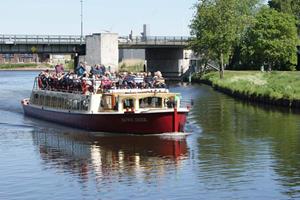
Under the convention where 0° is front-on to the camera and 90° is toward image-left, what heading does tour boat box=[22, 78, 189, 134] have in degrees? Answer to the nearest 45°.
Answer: approximately 315°
